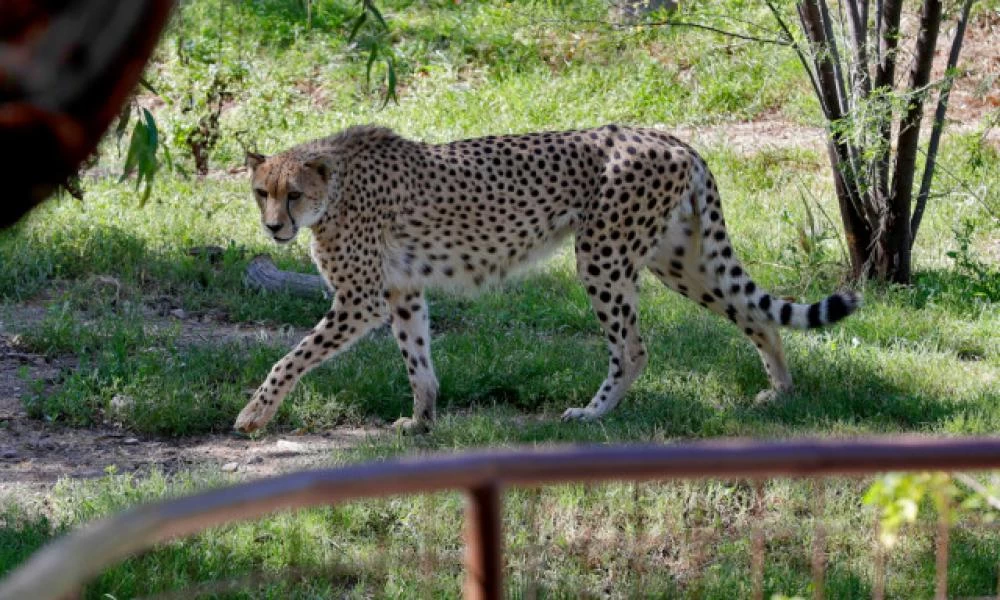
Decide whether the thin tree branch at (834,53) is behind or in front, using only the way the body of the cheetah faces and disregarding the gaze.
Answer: behind

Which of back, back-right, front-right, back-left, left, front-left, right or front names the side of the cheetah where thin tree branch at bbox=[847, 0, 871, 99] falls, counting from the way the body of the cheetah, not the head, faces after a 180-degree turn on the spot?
front-left

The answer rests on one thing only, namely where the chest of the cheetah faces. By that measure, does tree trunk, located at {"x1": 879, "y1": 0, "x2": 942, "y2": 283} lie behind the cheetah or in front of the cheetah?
behind

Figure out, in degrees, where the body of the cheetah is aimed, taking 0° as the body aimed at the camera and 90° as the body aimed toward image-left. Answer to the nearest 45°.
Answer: approximately 90°

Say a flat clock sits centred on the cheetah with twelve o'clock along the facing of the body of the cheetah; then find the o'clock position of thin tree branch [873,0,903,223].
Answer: The thin tree branch is roughly at 5 o'clock from the cheetah.

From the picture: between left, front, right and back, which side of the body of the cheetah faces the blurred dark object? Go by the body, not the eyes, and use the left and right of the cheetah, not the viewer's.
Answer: left

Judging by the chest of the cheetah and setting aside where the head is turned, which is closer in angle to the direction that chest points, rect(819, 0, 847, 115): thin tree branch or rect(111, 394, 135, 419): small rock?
the small rock

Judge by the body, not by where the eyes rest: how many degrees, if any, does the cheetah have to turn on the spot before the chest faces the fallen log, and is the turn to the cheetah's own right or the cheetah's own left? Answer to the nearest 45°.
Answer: approximately 45° to the cheetah's own right

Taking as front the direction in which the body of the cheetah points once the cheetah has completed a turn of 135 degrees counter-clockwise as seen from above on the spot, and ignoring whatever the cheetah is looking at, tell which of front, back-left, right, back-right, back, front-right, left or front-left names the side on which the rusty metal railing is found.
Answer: front-right

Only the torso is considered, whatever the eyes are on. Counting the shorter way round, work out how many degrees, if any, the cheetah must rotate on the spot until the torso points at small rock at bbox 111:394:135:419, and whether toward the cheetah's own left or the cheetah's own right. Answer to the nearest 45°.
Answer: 0° — it already faces it
